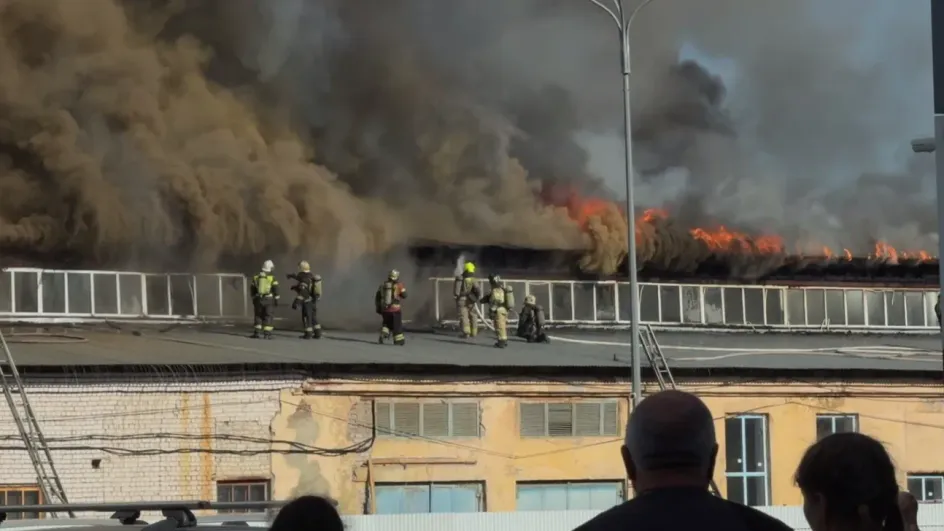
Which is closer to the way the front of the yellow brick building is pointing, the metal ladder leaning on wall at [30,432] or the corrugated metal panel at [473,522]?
the corrugated metal panel

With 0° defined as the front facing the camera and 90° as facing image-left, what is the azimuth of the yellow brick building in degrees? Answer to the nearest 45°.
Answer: approximately 0°

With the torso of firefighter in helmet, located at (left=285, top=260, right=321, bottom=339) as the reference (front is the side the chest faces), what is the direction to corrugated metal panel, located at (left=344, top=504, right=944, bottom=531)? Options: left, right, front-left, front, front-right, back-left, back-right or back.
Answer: back-left

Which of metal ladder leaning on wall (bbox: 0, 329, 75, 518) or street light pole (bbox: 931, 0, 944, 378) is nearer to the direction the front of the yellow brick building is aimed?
the street light pole
